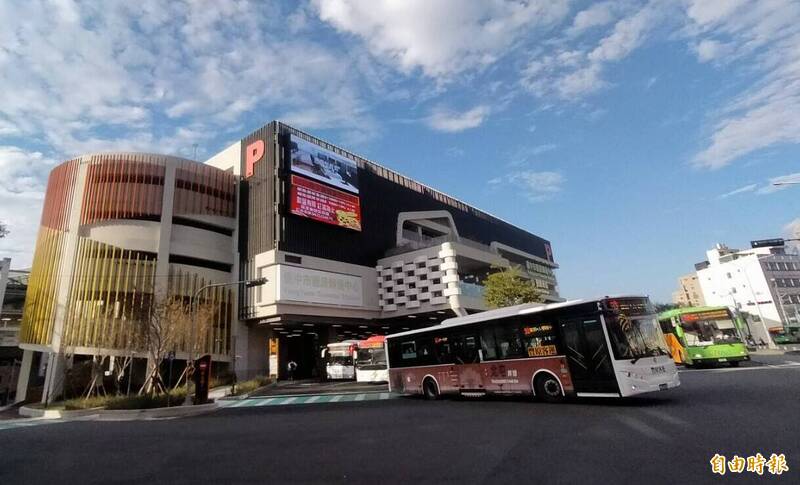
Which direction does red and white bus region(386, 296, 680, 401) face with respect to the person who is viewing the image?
facing the viewer and to the right of the viewer

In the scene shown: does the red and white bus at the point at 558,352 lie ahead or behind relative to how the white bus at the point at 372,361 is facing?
ahead

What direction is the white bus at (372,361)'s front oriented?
toward the camera

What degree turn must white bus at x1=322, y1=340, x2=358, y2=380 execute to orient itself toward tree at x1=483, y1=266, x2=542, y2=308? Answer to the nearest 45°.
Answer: approximately 90° to its left

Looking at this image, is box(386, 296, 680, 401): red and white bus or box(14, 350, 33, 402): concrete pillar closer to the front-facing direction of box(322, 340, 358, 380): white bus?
the red and white bus

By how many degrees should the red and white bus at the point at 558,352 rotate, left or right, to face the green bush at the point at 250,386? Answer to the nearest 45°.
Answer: approximately 180°

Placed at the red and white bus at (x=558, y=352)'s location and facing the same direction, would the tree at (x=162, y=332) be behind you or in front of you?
behind

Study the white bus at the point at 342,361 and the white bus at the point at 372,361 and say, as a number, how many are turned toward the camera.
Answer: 2

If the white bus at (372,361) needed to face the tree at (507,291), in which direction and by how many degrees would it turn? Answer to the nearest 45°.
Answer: approximately 90° to its left

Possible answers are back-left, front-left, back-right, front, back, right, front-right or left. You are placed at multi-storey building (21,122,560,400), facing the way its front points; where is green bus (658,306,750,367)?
front

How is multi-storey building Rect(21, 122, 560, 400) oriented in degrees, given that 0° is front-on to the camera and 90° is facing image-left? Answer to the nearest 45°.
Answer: approximately 315°
